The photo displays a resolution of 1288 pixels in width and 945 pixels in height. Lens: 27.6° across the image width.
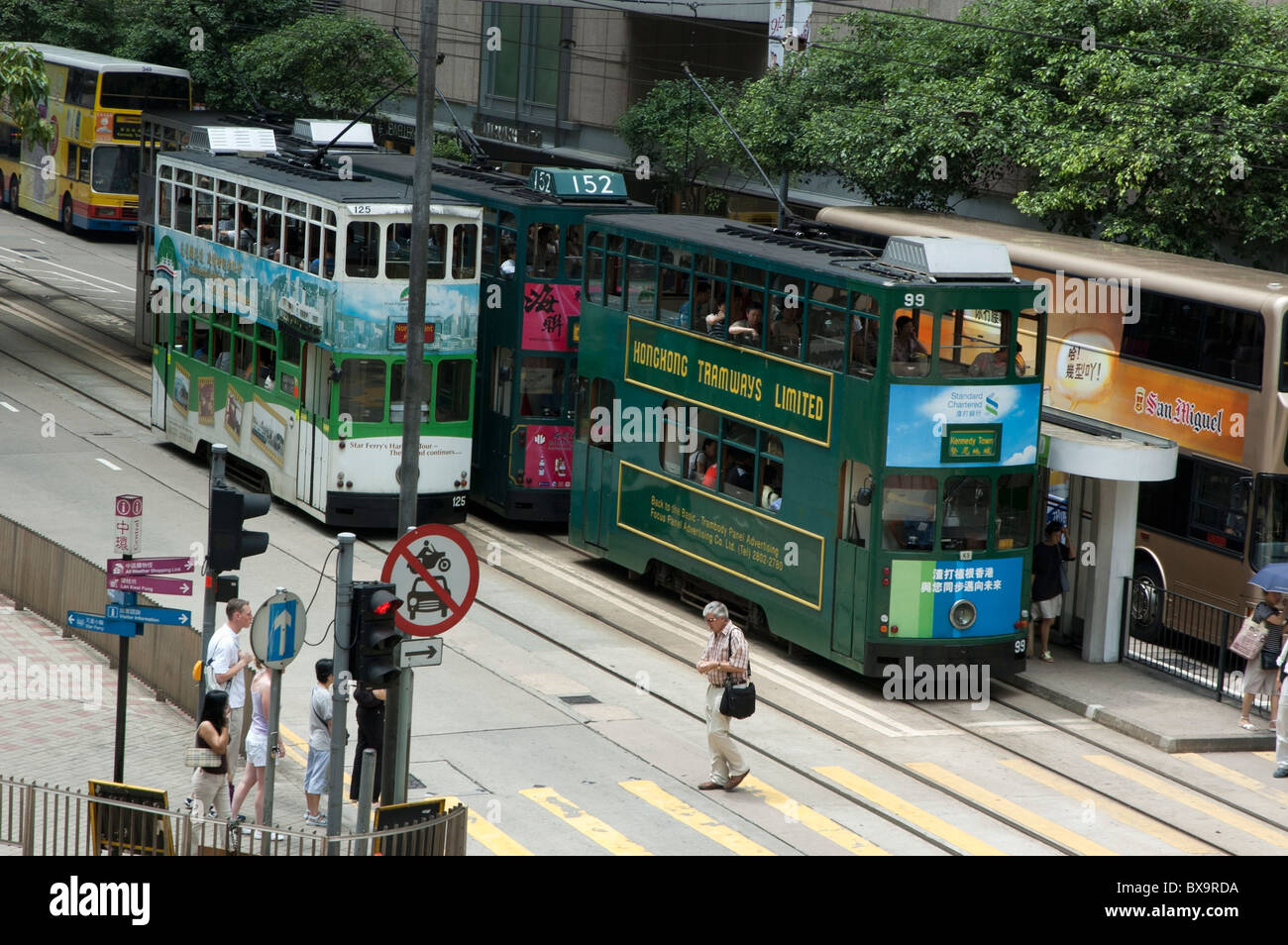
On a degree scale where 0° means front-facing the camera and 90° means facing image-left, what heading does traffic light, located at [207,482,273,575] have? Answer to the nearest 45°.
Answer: approximately 270°

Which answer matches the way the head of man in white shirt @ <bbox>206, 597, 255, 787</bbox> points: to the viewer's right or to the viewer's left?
to the viewer's right

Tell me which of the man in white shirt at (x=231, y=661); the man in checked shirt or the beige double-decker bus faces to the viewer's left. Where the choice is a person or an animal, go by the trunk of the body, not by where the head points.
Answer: the man in checked shirt

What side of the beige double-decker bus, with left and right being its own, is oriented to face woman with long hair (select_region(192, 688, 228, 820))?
right

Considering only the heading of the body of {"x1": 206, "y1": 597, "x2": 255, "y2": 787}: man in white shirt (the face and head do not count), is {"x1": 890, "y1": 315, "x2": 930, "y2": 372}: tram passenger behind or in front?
in front

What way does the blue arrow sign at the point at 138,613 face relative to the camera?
toward the camera

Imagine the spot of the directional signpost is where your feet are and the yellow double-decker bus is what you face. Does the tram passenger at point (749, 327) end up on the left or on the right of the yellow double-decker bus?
right

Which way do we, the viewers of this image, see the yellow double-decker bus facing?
facing the viewer and to the right of the viewer
